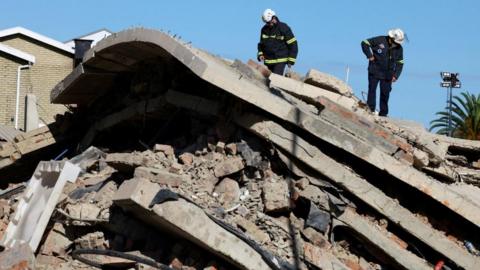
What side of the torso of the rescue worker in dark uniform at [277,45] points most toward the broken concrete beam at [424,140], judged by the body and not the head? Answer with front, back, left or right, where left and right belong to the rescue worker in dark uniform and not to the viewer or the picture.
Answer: left

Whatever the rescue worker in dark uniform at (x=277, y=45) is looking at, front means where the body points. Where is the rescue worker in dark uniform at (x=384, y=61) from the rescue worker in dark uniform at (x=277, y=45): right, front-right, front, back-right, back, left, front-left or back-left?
back-left

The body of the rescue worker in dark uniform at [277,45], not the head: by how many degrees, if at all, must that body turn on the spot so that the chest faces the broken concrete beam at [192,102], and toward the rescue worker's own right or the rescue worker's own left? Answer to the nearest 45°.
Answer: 0° — they already face it

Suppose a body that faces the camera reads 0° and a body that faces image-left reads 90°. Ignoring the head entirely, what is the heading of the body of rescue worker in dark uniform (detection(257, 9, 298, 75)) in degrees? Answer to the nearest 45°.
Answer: approximately 45°
